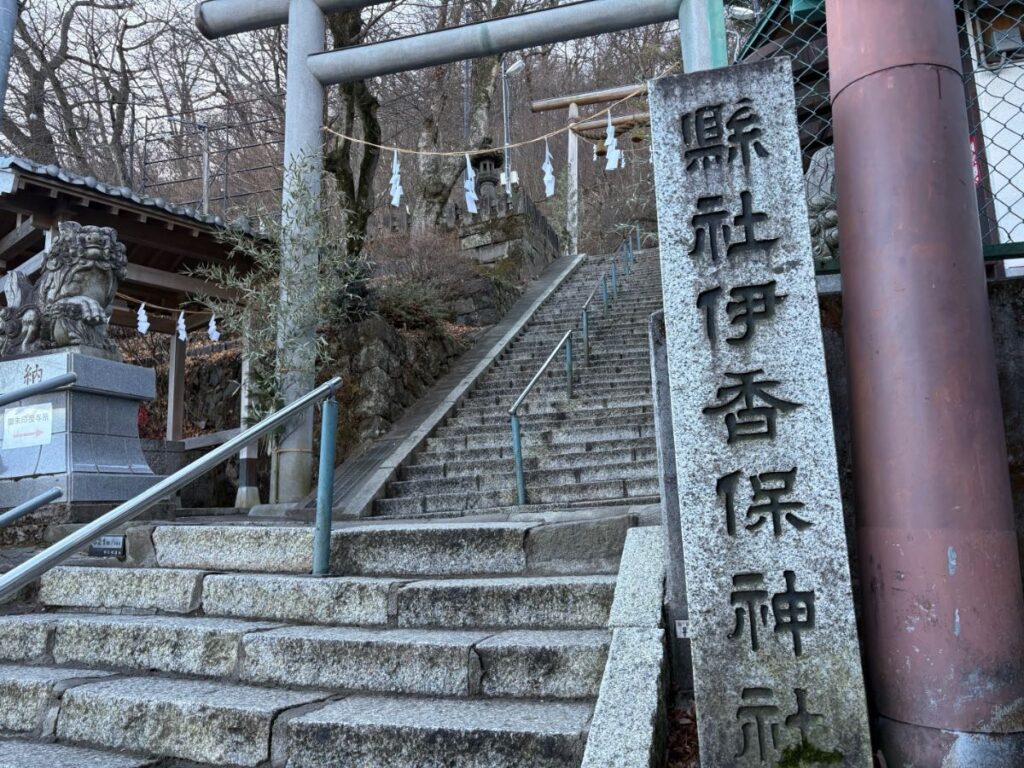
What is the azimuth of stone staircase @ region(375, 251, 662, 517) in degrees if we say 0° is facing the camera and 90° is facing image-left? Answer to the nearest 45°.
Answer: approximately 0°

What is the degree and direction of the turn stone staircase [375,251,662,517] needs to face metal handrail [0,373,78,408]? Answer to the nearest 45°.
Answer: approximately 45° to its right

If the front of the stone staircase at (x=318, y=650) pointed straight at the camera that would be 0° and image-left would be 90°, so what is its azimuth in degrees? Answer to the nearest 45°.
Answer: approximately 0°

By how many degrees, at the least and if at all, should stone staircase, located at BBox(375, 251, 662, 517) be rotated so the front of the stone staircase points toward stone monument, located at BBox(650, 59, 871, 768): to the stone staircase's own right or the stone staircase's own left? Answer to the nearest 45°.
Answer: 0° — it already faces it

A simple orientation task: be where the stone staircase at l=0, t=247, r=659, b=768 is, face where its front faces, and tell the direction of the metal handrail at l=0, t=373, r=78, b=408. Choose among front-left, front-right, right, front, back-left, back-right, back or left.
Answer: front-right
